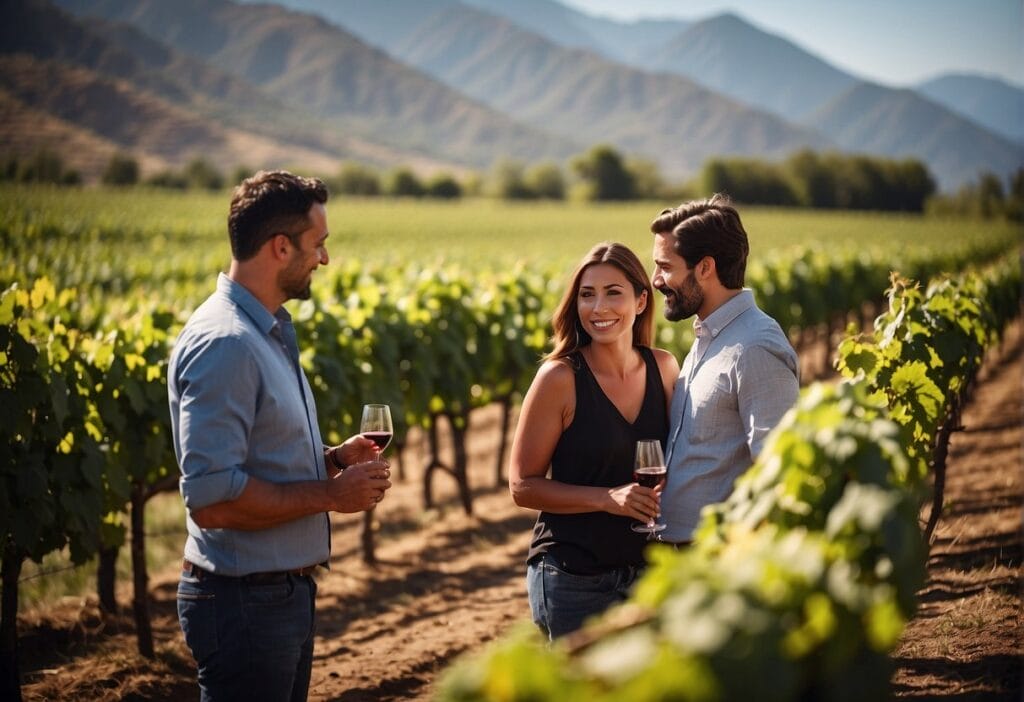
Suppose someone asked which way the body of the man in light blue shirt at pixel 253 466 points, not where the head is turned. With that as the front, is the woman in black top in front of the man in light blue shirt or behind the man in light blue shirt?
in front

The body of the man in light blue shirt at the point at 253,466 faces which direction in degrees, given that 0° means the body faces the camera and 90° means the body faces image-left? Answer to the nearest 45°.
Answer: approximately 270°

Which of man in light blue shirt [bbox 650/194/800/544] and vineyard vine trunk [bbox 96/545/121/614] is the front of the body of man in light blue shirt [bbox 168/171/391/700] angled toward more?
the man in light blue shirt

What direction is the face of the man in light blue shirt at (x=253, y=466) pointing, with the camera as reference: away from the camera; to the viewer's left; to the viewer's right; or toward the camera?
to the viewer's right

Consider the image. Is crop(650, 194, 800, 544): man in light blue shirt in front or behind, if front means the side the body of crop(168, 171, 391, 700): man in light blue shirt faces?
in front

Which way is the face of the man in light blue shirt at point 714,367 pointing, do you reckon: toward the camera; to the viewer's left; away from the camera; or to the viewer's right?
to the viewer's left

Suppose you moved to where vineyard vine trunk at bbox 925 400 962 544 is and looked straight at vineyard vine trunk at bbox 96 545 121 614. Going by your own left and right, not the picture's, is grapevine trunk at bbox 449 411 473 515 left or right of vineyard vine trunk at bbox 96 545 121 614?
right

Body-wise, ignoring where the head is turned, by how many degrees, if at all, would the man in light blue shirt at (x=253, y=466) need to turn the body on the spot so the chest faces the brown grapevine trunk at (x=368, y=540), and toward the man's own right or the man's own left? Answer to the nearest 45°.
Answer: approximately 90° to the man's own left
